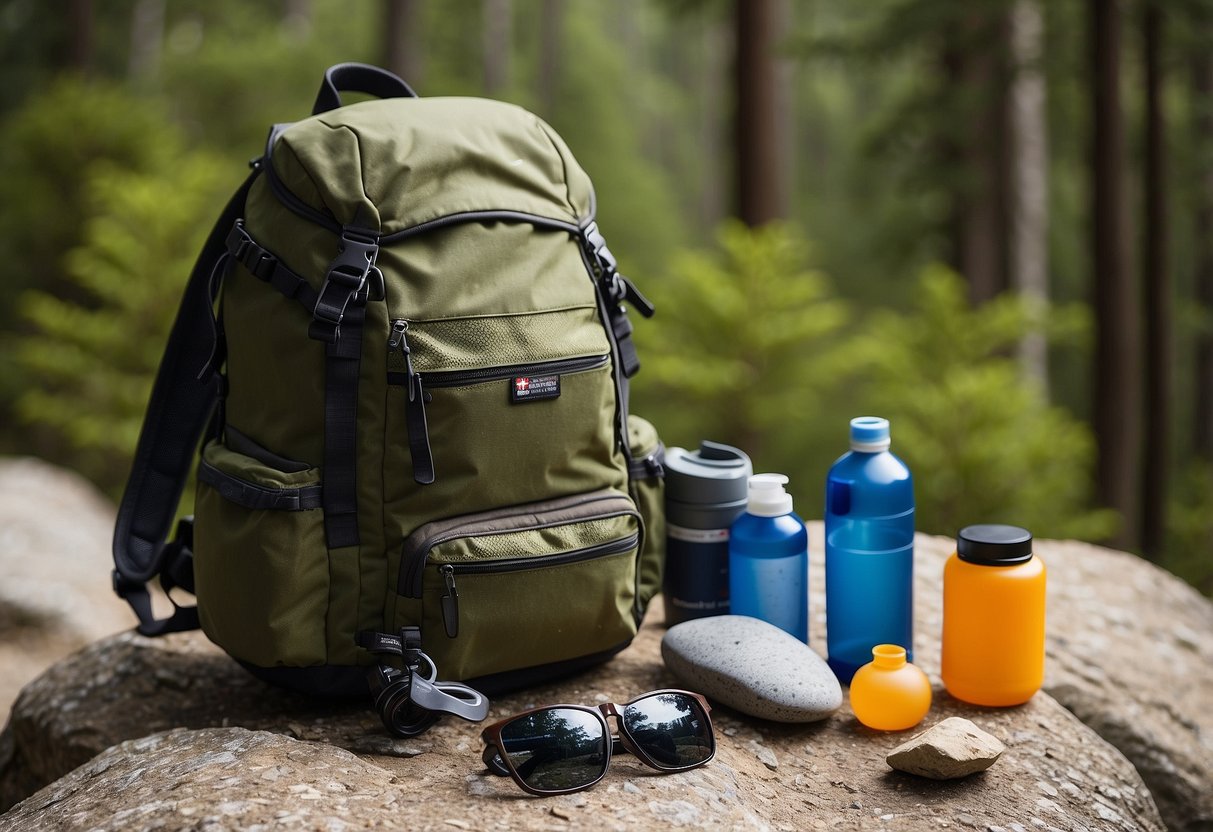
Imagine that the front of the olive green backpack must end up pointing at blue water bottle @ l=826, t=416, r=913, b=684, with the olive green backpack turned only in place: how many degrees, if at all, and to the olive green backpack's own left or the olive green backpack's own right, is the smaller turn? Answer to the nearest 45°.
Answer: approximately 45° to the olive green backpack's own left

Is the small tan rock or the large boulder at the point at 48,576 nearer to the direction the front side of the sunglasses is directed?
the small tan rock

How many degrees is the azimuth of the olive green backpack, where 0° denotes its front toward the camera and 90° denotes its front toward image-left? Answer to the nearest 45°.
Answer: approximately 315°

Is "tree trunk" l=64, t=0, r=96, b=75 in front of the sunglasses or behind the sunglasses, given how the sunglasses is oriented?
behind

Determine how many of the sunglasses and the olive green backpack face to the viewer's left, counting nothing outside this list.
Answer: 0

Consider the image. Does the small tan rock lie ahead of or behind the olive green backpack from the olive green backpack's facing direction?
ahead

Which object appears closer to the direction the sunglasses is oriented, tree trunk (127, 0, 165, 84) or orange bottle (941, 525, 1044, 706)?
the orange bottle

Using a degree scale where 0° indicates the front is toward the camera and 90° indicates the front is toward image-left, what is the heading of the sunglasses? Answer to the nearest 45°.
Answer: approximately 315°
